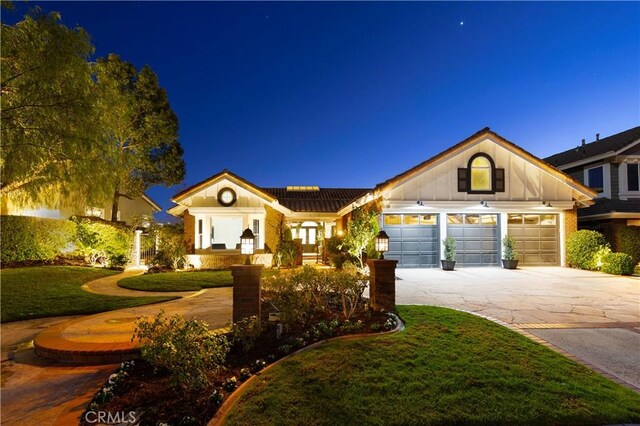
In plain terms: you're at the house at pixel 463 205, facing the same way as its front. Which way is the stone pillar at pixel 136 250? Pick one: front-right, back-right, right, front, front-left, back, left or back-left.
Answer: right

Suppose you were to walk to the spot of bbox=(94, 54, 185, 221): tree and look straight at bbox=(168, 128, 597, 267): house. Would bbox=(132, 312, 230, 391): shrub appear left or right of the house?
right

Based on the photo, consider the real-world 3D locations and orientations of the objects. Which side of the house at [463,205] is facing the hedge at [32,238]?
right

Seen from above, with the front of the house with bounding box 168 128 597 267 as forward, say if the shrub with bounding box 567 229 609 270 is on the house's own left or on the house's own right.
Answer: on the house's own left

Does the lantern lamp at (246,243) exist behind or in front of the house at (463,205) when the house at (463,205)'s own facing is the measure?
in front

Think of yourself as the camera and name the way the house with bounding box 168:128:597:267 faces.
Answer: facing the viewer

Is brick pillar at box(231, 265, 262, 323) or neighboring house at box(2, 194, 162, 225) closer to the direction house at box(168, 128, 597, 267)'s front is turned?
the brick pillar

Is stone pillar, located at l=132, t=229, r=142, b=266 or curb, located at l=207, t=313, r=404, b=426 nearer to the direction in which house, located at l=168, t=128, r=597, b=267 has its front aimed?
the curb

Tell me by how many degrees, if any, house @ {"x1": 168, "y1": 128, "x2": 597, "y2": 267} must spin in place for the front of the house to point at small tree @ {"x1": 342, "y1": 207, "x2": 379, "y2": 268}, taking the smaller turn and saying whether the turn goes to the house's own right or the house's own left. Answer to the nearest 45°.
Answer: approximately 45° to the house's own right

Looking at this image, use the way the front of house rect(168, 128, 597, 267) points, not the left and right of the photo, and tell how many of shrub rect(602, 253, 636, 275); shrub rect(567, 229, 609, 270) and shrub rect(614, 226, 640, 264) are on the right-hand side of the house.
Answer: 0

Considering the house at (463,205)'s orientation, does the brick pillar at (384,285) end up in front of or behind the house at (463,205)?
in front

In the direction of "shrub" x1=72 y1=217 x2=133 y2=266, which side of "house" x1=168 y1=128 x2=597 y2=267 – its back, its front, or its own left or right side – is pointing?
right
